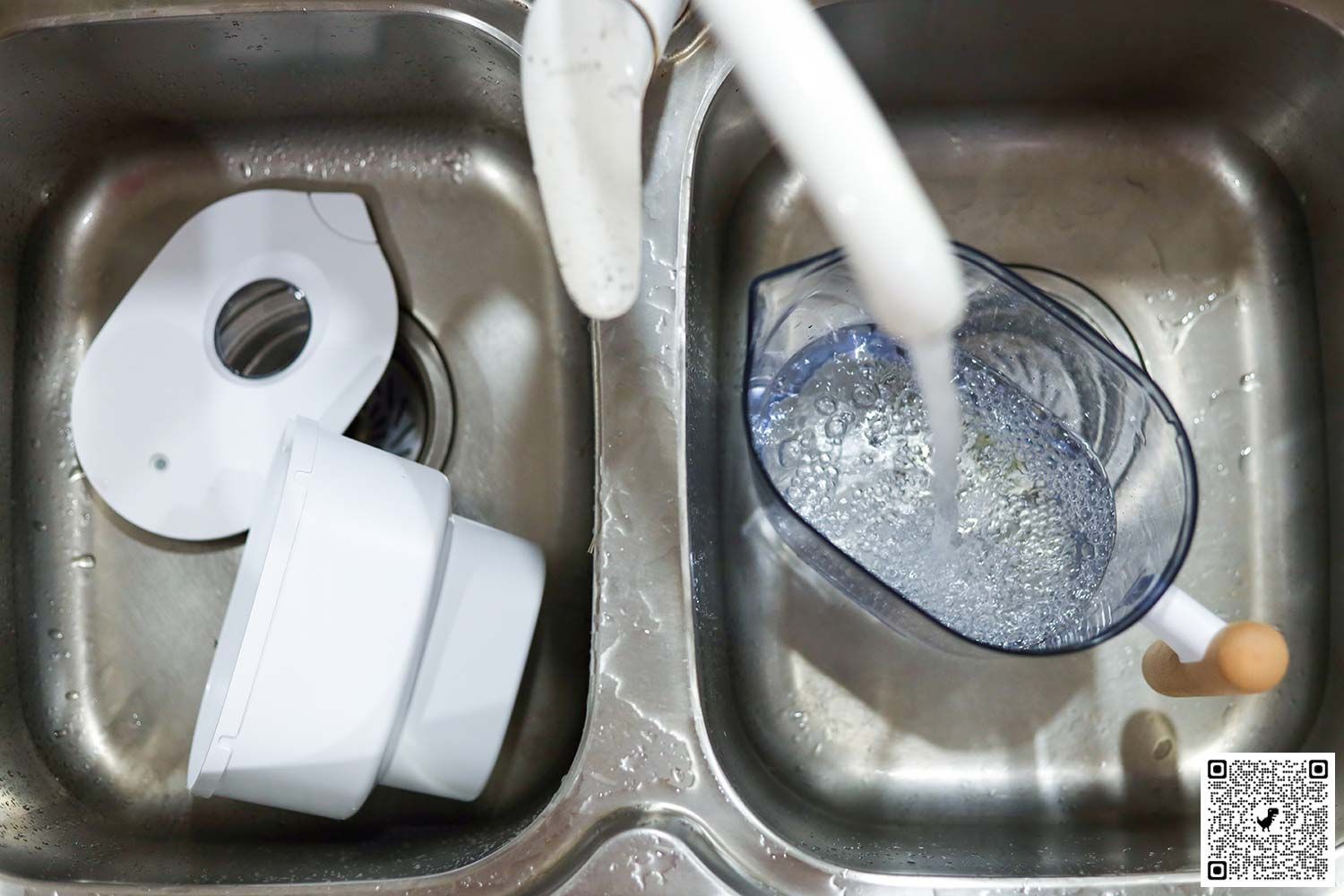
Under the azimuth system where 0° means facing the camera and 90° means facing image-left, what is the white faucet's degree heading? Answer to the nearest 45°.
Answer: approximately 315°
